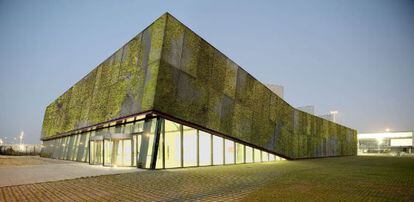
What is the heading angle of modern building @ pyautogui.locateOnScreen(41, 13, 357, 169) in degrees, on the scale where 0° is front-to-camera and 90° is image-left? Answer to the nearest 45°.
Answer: approximately 45°
